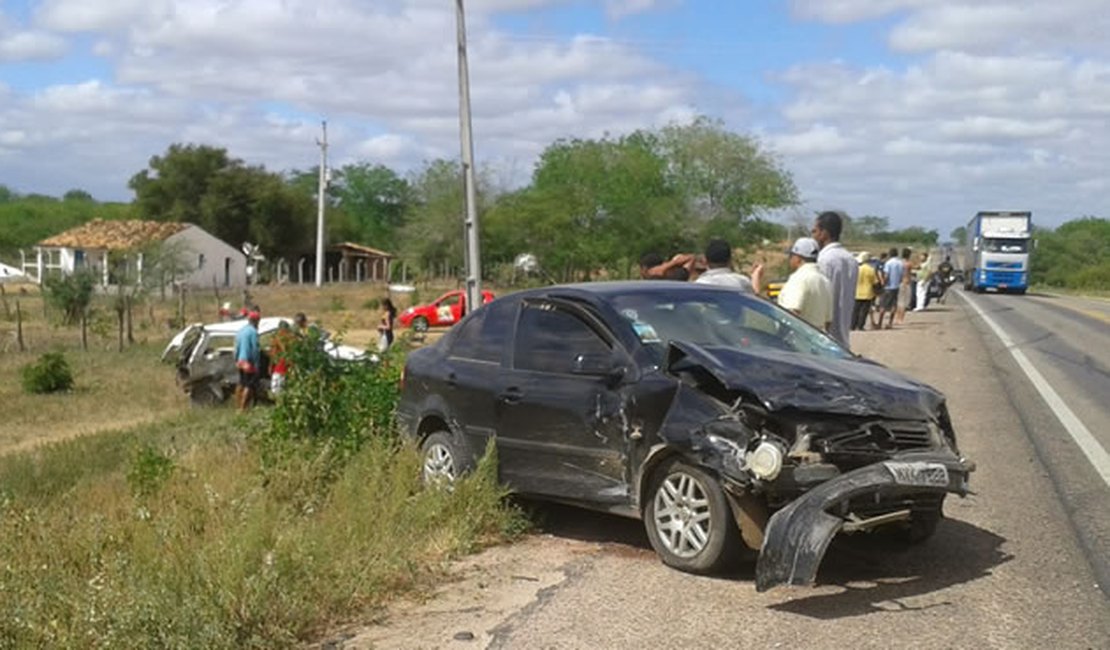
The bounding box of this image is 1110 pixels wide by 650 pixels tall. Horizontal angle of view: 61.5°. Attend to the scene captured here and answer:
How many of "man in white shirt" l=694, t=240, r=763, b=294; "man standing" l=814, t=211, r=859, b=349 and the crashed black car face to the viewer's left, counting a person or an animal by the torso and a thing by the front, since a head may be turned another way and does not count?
1

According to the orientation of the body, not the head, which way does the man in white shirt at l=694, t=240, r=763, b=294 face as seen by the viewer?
away from the camera

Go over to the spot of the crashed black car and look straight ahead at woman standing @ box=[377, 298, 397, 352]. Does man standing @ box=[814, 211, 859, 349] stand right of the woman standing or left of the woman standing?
right

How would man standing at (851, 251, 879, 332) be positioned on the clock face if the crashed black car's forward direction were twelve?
The man standing is roughly at 8 o'clock from the crashed black car.

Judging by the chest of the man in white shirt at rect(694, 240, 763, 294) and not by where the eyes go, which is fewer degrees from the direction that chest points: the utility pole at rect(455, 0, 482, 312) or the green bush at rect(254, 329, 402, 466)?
the utility pole

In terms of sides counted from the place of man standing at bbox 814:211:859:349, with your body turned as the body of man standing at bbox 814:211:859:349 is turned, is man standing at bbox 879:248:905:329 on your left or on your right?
on your right

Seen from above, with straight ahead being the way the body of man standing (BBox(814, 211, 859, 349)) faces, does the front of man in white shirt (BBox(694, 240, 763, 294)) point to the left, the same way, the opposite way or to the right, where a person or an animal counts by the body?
to the right

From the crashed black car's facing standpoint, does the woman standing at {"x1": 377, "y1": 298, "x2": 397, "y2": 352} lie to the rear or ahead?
to the rear

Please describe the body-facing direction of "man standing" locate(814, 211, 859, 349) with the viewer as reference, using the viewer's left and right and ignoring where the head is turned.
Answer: facing to the left of the viewer

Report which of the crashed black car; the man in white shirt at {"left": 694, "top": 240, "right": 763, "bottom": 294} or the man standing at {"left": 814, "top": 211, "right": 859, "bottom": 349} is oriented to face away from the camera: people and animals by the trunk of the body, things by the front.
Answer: the man in white shirt

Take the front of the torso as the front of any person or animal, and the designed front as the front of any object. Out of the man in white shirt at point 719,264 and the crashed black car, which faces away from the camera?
the man in white shirt

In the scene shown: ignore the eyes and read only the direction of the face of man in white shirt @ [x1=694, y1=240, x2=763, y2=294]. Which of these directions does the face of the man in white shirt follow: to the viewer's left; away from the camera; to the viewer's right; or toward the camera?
away from the camera
